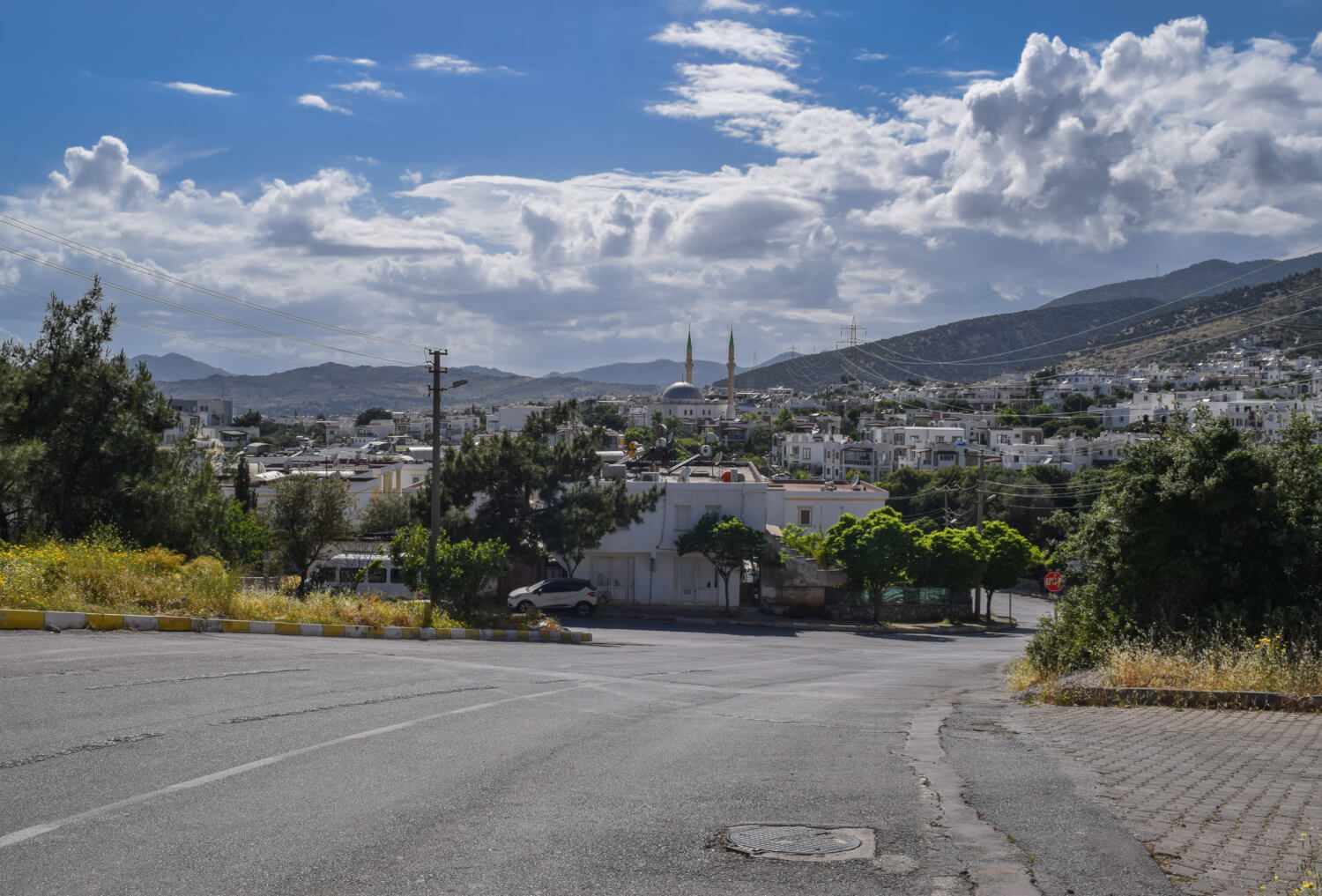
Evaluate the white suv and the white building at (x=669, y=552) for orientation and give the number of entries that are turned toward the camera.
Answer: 1

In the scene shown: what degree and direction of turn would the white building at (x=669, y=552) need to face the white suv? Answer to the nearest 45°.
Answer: approximately 45° to its right

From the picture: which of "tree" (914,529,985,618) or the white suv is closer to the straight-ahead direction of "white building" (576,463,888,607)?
the white suv

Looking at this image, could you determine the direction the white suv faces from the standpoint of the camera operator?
facing to the left of the viewer

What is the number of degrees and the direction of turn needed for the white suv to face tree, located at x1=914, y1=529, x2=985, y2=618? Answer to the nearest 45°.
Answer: approximately 180°

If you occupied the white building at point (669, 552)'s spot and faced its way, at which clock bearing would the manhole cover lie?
The manhole cover is roughly at 12 o'clock from the white building.

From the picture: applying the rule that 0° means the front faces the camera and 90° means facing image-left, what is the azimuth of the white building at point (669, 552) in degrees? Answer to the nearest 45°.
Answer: approximately 0°

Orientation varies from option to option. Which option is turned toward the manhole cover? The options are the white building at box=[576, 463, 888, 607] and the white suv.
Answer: the white building

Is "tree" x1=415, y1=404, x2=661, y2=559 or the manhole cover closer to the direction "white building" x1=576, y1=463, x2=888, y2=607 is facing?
the manhole cover

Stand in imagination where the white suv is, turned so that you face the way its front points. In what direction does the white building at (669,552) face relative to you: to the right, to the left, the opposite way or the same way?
to the left
